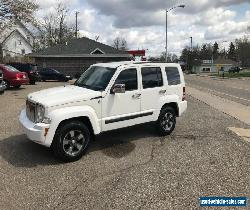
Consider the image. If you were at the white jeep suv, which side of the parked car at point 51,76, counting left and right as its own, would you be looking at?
right

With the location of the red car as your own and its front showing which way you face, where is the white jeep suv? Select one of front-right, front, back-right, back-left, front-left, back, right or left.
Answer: back-left

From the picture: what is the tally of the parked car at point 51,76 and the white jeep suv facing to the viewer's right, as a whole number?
1

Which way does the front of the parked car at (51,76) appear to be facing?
to the viewer's right

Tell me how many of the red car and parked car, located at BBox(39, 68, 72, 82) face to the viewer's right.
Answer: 1

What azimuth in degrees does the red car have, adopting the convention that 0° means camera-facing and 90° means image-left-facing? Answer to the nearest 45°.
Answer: approximately 135°

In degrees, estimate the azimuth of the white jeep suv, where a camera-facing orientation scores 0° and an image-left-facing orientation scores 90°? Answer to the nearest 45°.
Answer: approximately 45°
